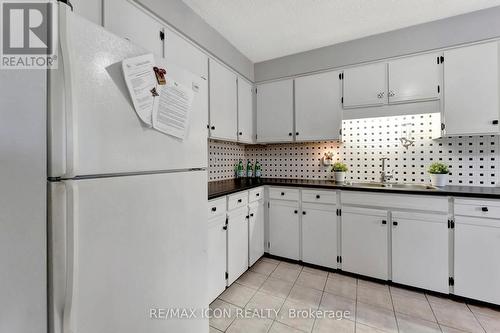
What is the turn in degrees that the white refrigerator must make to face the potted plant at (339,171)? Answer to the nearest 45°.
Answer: approximately 45° to its left

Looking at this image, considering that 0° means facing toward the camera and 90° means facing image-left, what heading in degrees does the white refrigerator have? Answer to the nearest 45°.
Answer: approximately 315°

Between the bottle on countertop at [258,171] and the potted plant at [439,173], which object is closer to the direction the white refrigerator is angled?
the potted plant

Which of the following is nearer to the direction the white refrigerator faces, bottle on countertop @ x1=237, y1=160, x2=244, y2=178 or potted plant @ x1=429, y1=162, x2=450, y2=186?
the potted plant

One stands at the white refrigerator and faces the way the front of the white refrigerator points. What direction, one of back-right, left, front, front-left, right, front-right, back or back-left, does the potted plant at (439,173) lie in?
front-left

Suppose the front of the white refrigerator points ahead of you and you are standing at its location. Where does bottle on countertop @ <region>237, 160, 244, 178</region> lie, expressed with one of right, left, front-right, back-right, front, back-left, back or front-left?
left

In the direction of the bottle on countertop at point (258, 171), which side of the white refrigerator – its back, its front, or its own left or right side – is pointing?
left
